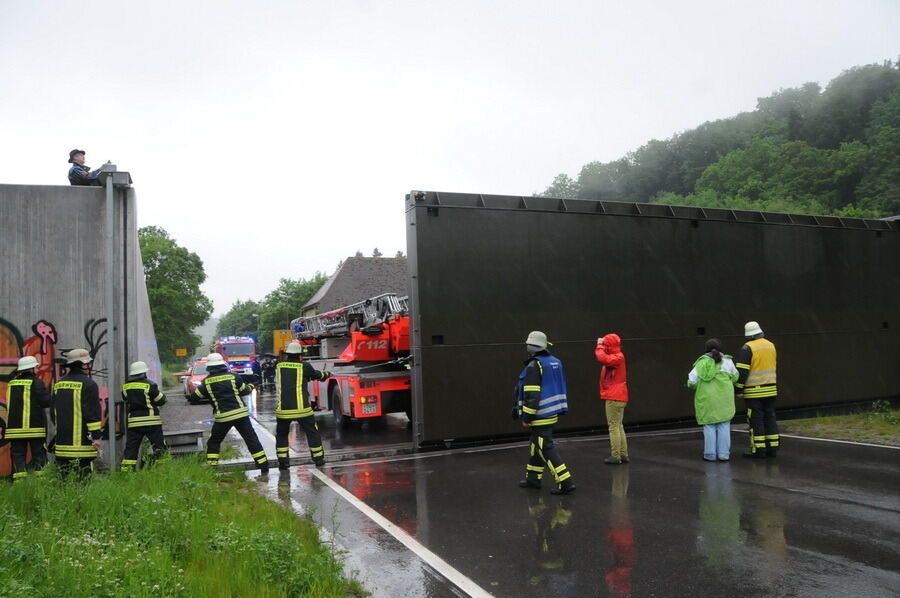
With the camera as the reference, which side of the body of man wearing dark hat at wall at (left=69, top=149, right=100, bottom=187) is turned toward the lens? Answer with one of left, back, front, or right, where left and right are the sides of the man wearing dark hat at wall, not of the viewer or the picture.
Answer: right

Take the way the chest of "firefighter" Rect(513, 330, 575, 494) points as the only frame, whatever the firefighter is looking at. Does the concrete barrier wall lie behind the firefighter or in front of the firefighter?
in front

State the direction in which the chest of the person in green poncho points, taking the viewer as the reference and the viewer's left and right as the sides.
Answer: facing away from the viewer

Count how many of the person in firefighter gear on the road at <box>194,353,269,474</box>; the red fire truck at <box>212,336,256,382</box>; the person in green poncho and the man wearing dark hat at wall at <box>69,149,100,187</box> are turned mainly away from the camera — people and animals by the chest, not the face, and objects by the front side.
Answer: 2

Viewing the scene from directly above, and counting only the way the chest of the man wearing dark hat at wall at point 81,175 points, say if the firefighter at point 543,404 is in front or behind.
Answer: in front

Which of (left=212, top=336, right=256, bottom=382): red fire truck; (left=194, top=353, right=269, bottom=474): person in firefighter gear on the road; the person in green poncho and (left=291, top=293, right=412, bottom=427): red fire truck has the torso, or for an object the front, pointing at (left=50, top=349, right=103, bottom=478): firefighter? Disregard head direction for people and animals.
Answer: (left=212, top=336, right=256, bottom=382): red fire truck

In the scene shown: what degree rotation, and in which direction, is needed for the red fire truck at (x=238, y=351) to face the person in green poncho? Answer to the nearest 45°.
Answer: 0° — it already faces them

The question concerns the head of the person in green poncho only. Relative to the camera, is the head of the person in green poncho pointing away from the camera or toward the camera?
away from the camera
